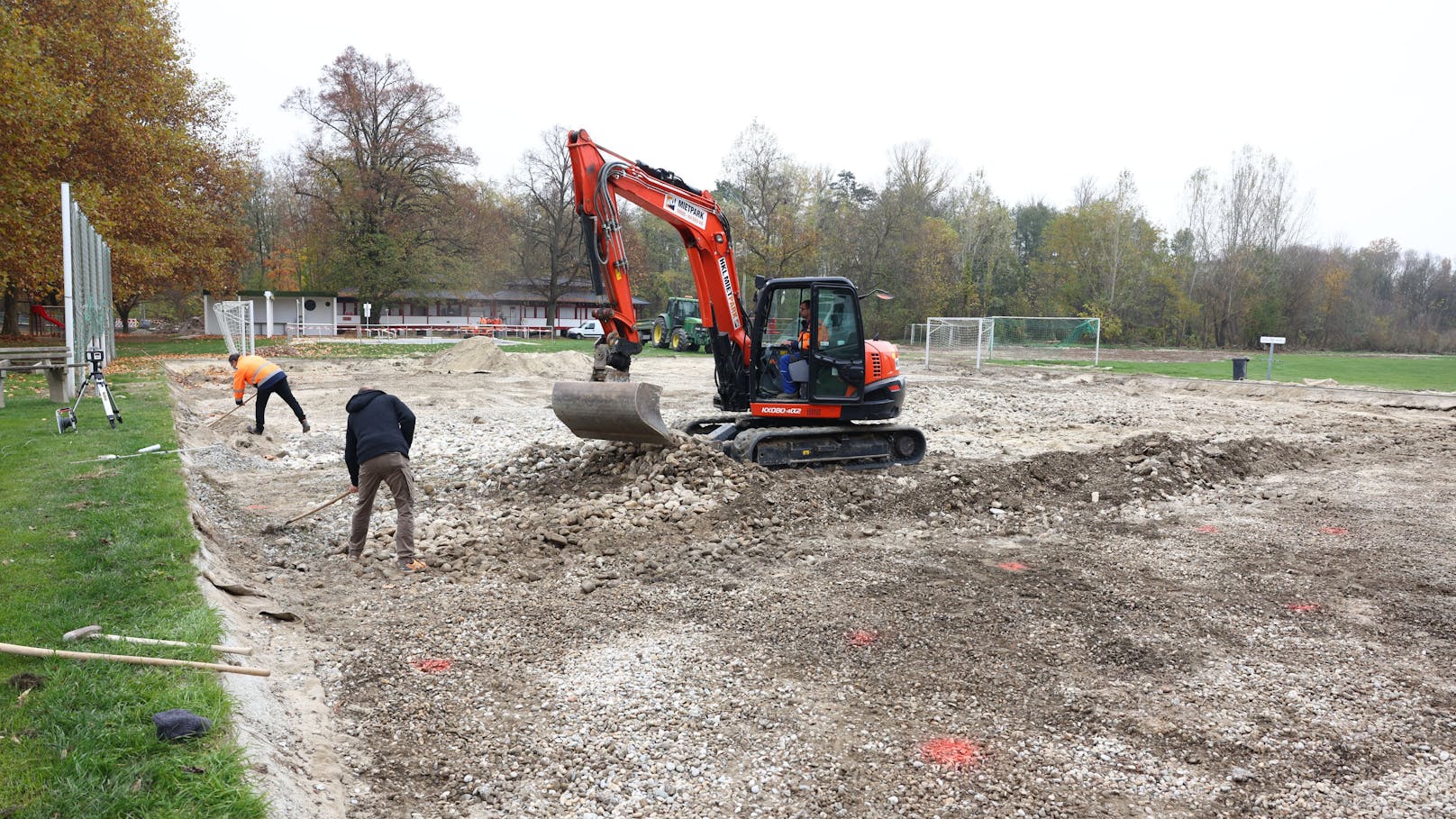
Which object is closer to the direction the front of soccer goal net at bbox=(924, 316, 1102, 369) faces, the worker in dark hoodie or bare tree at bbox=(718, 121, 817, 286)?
the worker in dark hoodie

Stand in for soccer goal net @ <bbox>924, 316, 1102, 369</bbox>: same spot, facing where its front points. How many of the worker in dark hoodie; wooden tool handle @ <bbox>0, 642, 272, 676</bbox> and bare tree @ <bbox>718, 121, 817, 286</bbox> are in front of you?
2

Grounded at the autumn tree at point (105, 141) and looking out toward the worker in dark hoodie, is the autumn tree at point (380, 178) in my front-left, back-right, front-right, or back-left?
back-left

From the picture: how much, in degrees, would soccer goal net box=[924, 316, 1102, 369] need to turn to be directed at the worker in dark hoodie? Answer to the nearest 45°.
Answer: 0° — it already faces them

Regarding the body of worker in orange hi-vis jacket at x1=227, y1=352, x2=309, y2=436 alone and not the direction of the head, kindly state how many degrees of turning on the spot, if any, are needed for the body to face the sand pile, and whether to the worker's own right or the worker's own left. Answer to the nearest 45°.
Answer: approximately 135° to the worker's own right

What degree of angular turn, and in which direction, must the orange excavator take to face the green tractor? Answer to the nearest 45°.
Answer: approximately 90° to its right

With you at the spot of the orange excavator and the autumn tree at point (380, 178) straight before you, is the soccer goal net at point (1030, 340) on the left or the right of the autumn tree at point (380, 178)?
right

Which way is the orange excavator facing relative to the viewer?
to the viewer's left

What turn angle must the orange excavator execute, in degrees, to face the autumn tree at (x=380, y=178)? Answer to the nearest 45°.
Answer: approximately 45° to its right

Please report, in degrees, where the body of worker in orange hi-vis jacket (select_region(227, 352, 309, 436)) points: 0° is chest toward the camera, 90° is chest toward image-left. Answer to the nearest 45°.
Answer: approximately 90°
